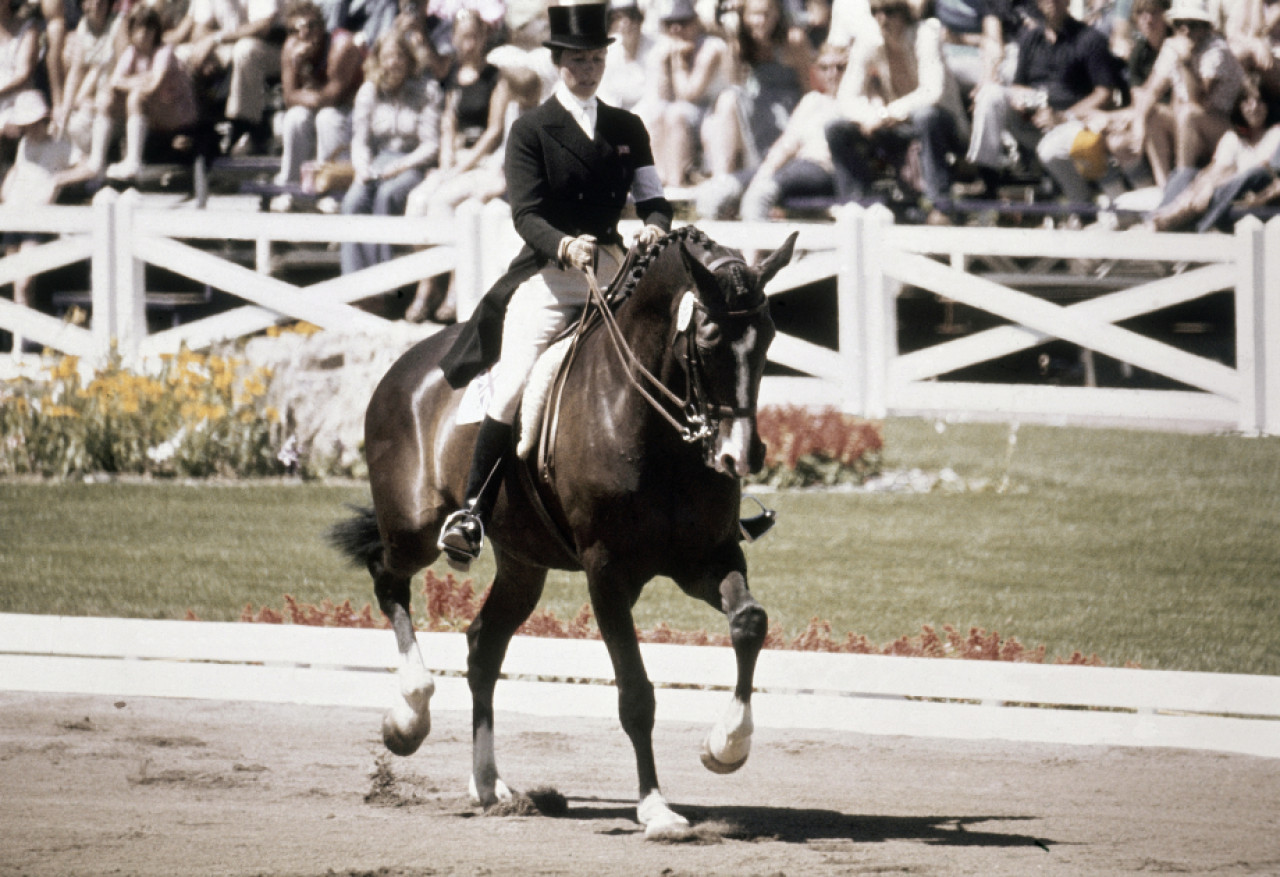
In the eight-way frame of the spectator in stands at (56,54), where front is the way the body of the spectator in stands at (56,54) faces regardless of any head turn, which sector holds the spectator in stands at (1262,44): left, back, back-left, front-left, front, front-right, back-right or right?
front-left

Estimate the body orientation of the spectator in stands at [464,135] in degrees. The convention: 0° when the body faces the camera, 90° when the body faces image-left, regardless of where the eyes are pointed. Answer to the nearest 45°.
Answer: approximately 45°

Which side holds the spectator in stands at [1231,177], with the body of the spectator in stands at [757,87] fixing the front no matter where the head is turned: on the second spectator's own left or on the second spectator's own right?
on the second spectator's own left

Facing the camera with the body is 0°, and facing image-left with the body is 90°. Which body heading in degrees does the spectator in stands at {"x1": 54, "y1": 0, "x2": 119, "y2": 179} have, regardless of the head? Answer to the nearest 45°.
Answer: approximately 0°

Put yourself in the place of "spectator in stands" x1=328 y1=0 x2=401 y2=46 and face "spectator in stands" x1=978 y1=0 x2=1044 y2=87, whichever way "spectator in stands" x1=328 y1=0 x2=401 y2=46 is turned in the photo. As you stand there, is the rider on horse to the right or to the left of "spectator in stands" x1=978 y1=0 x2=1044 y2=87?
right

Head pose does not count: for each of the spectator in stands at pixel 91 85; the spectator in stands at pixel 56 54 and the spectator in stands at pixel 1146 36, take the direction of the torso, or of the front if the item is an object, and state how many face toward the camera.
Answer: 3

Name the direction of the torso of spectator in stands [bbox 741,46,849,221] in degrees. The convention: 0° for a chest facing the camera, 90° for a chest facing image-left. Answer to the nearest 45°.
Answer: approximately 45°

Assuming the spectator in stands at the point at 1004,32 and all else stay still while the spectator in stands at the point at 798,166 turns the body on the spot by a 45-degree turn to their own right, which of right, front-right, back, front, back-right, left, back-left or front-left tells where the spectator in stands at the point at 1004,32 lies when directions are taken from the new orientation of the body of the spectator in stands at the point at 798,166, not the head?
back

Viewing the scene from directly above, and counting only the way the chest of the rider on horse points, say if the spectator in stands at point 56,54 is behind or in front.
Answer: behind

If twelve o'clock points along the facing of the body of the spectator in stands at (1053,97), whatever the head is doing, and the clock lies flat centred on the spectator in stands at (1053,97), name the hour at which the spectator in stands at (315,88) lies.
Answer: the spectator in stands at (315,88) is roughly at 2 o'clock from the spectator in stands at (1053,97).

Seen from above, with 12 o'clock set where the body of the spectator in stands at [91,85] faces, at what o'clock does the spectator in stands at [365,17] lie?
the spectator in stands at [365,17] is roughly at 8 o'clock from the spectator in stands at [91,85].

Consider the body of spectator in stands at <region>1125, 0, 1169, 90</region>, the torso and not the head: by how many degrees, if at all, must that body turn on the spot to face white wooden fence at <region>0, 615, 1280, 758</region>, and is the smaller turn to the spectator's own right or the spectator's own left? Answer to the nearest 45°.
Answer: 0° — they already face it
